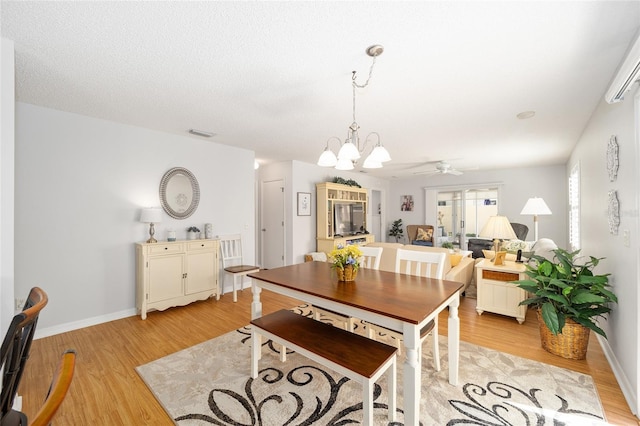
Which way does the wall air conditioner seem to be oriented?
to the viewer's left

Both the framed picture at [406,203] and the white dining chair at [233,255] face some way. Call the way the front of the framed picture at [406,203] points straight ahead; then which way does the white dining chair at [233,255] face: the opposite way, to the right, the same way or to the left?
to the left

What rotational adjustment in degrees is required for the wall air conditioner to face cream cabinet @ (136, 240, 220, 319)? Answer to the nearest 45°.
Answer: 0° — it already faces it

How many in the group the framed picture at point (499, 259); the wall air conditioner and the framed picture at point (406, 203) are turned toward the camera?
2

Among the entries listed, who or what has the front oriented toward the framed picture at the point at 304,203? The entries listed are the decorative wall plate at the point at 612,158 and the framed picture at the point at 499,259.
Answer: the decorative wall plate

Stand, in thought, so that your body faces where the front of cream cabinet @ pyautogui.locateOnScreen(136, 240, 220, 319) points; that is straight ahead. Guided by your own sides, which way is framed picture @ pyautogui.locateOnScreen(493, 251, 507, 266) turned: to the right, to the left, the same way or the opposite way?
to the right

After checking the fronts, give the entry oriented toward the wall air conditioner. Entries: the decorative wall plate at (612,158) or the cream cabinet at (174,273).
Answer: the cream cabinet

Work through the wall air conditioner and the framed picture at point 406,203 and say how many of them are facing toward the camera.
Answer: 1

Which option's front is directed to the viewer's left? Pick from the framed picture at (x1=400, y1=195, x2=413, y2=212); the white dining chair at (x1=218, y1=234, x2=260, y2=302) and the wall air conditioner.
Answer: the wall air conditioner

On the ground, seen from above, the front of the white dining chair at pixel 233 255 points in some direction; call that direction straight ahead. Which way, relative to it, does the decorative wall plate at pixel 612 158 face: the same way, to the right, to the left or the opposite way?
the opposite way

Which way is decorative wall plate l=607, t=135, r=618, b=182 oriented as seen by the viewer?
to the viewer's left

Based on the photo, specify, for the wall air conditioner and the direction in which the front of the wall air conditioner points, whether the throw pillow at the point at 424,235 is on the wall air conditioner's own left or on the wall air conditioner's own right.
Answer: on the wall air conditioner's own right
